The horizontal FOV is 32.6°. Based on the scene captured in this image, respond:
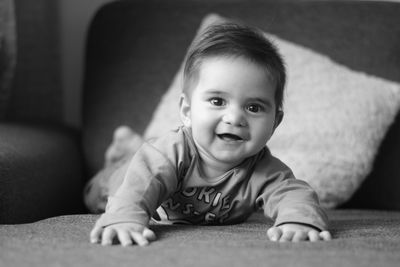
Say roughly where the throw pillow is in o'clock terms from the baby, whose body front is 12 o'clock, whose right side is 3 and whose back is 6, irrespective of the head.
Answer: The throw pillow is roughly at 7 o'clock from the baby.

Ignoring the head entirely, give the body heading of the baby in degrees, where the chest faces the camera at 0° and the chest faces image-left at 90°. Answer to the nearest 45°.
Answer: approximately 0°

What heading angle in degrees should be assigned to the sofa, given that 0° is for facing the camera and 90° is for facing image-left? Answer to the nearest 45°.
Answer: approximately 0°
